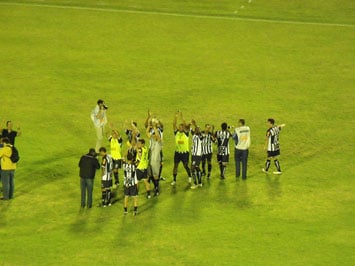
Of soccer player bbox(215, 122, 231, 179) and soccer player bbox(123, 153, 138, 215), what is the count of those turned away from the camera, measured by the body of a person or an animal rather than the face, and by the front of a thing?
2

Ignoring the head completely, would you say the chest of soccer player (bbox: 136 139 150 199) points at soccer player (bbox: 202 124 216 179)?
no

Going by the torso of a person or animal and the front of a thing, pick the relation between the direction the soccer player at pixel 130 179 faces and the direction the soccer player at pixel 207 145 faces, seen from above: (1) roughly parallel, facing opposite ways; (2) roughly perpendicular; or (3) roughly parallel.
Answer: roughly parallel

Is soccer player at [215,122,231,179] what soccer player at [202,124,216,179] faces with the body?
no

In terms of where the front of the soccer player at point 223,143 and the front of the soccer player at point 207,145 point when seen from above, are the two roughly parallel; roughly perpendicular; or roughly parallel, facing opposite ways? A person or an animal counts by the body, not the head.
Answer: roughly parallel

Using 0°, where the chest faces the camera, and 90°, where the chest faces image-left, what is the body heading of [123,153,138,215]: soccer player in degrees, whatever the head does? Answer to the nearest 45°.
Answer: approximately 180°

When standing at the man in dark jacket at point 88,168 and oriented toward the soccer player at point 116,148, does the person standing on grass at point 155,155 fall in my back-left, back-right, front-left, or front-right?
front-right

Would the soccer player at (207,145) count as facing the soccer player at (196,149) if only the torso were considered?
no
